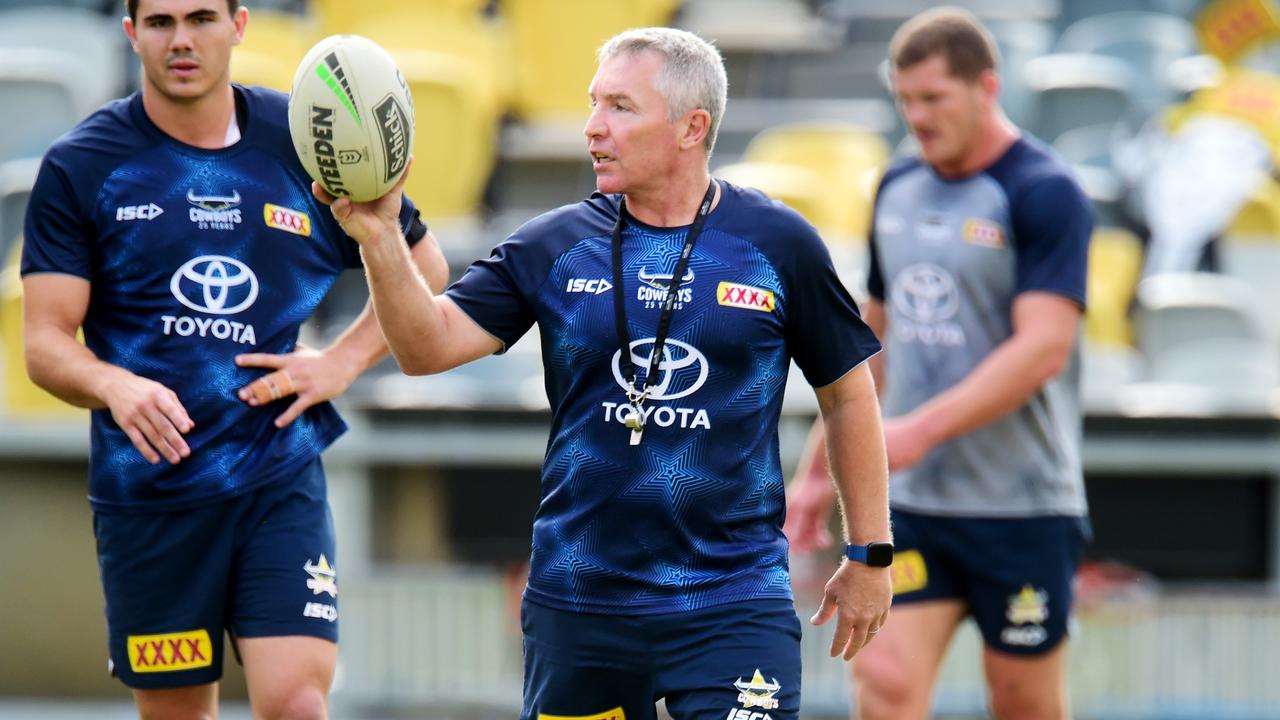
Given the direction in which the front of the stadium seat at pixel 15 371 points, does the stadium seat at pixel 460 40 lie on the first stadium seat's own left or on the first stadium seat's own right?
on the first stadium seat's own left

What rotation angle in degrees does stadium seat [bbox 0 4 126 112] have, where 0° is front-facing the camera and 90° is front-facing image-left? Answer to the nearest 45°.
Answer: approximately 0°

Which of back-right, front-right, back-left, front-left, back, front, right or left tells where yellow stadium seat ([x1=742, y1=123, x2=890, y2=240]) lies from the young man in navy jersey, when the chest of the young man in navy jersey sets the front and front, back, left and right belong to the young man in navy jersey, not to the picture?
back-left

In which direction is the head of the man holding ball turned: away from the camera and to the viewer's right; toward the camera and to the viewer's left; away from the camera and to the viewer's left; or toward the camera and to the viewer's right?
toward the camera and to the viewer's left

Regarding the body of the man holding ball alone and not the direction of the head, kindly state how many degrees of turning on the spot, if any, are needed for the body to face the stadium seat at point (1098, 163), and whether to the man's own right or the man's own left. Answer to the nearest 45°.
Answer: approximately 135° to the man's own left

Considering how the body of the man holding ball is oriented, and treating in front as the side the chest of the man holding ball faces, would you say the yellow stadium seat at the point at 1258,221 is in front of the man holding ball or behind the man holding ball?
behind

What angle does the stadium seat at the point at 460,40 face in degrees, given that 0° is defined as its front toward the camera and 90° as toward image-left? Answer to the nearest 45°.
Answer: approximately 0°
